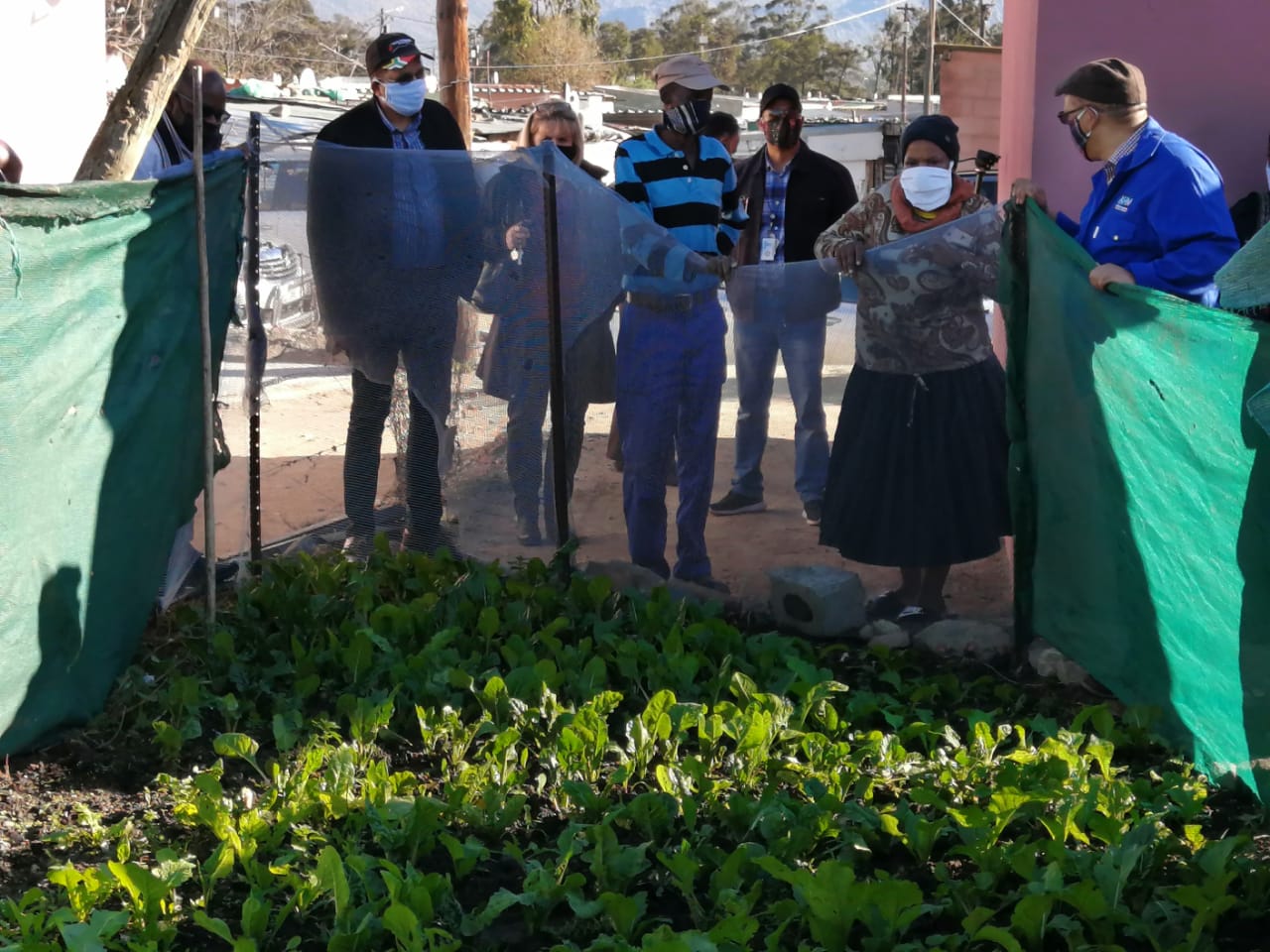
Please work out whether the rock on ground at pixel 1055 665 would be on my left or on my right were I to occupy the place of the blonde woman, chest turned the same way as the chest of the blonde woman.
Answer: on my left

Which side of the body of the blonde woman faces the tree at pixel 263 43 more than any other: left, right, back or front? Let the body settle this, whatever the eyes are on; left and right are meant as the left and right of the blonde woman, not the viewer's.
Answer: back

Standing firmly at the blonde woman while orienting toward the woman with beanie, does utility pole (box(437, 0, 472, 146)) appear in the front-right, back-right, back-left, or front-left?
back-left

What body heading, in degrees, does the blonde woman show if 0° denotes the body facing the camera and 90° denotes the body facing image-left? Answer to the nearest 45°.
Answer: approximately 0°

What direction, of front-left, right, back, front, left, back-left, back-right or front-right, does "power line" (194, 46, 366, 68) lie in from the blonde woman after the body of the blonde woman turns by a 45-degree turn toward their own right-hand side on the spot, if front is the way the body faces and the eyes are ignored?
back-right

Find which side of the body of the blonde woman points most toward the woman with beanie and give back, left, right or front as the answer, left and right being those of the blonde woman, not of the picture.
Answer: left

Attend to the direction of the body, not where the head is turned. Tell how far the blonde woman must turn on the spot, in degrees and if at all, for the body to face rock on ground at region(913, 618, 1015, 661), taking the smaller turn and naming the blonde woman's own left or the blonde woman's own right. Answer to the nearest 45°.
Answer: approximately 45° to the blonde woman's own left

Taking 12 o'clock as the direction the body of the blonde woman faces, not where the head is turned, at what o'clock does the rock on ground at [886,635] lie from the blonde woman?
The rock on ground is roughly at 10 o'clock from the blonde woman.

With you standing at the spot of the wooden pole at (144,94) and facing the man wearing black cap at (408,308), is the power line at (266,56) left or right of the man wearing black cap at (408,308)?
left

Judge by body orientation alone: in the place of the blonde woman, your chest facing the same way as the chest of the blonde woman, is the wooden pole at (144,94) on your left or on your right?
on your right
